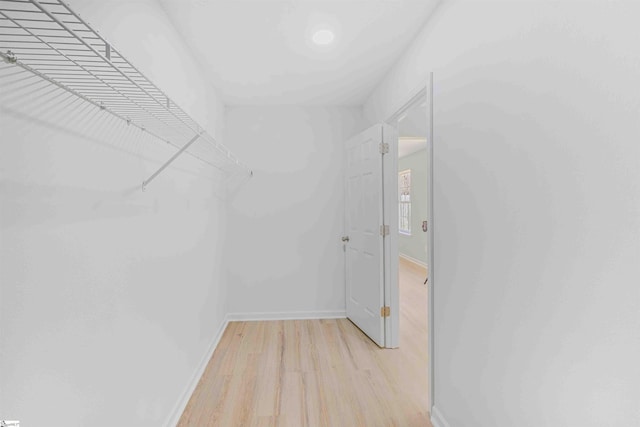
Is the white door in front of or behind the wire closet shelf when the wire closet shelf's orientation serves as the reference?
in front

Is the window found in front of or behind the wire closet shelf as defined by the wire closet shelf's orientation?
in front

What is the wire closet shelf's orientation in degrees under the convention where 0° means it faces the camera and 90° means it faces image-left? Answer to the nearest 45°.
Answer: approximately 270°
